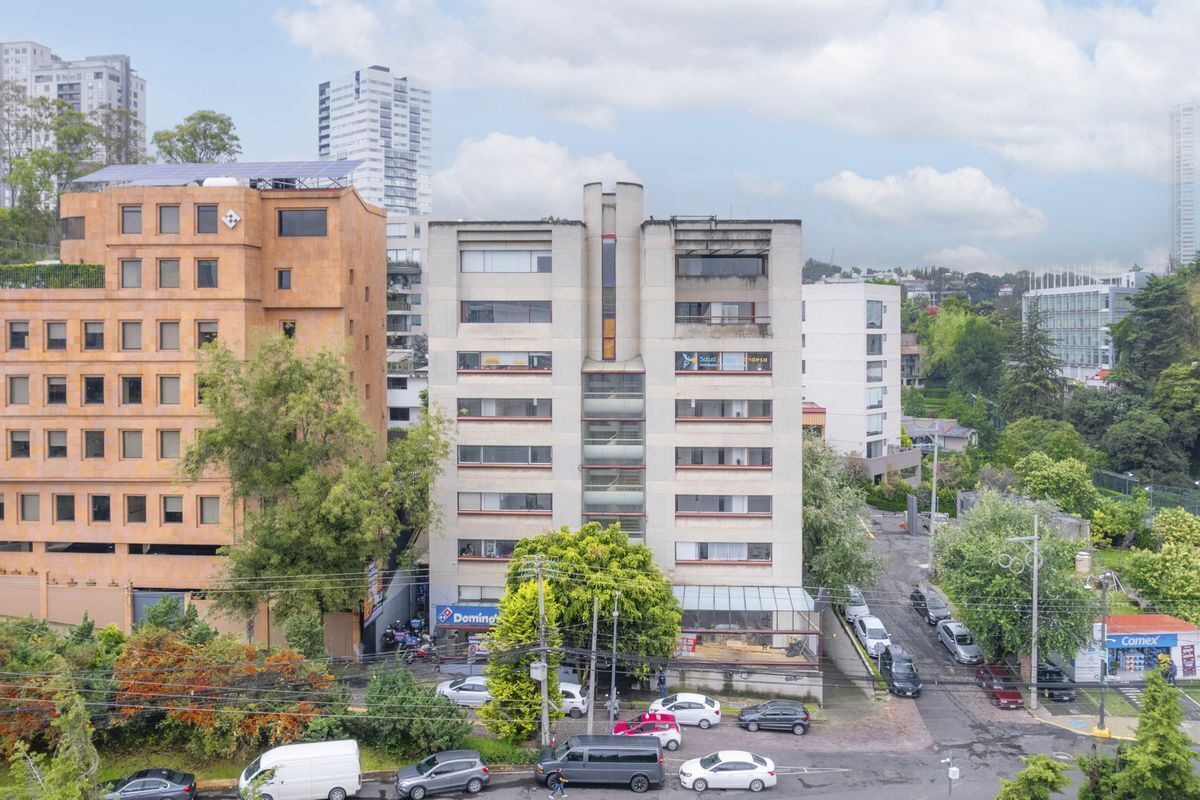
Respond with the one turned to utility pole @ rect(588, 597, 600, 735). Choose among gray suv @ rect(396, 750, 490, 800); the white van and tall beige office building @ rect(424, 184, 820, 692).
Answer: the tall beige office building

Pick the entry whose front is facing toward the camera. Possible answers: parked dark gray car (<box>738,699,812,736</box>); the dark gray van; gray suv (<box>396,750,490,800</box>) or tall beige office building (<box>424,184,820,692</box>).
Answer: the tall beige office building

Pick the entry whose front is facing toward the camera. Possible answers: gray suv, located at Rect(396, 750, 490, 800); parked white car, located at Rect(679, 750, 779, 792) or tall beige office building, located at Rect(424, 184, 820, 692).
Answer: the tall beige office building

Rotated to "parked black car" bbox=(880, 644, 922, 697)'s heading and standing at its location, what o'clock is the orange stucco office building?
The orange stucco office building is roughly at 4 o'clock from the parked black car.

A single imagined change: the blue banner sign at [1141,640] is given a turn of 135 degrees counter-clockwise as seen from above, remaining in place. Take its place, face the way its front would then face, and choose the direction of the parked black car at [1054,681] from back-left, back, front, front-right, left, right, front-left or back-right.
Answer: back

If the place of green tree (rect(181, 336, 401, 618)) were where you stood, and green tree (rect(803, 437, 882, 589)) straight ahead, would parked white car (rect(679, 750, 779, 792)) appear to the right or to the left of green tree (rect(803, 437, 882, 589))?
right

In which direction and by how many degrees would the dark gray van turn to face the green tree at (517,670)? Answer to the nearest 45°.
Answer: approximately 45° to its right

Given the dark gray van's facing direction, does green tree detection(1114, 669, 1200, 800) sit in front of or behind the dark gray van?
behind

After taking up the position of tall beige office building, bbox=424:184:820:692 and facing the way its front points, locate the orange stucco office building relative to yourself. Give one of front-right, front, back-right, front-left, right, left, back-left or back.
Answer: right

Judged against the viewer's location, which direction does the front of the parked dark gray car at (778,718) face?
facing to the left of the viewer

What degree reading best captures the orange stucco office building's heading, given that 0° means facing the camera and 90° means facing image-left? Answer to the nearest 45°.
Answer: approximately 0°

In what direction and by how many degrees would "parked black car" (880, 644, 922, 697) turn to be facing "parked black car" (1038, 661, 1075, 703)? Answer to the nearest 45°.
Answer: approximately 45° to its left
